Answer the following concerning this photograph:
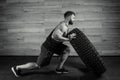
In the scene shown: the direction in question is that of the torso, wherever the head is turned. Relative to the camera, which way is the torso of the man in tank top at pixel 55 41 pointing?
to the viewer's right
